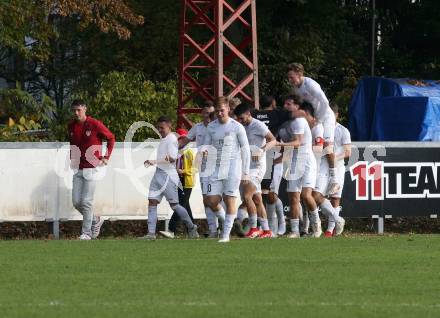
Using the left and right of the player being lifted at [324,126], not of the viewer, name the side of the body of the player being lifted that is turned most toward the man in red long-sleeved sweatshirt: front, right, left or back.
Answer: front

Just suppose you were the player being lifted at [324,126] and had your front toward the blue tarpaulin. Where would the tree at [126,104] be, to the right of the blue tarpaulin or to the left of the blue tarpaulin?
left

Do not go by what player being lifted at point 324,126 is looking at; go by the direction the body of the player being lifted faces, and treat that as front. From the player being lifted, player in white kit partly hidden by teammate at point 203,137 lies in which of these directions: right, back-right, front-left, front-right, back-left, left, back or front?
front

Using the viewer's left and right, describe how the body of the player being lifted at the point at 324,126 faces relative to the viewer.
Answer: facing to the left of the viewer

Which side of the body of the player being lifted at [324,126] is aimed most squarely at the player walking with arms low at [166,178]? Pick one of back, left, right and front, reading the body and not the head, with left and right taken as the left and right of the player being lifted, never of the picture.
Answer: front
